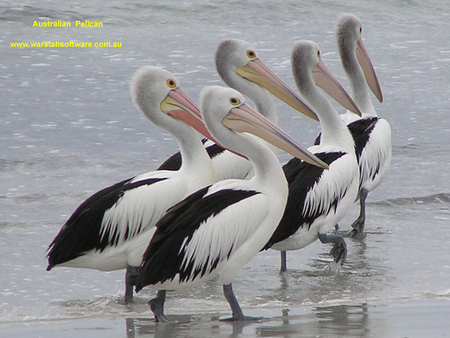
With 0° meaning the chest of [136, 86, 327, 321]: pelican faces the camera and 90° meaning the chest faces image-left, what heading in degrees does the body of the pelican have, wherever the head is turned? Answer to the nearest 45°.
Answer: approximately 270°

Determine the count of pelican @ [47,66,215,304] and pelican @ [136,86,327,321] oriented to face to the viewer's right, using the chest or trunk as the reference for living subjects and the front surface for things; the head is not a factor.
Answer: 2

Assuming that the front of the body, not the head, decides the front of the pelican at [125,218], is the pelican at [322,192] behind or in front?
in front

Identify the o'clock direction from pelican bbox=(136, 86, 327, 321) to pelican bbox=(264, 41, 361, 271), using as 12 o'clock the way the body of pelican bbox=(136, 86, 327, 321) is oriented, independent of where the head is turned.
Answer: pelican bbox=(264, 41, 361, 271) is roughly at 10 o'clock from pelican bbox=(136, 86, 327, 321).

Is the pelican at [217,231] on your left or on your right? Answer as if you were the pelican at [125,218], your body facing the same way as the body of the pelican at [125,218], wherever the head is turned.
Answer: on your right

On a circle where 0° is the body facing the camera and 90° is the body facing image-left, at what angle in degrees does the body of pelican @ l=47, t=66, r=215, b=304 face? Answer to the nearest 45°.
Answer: approximately 270°
